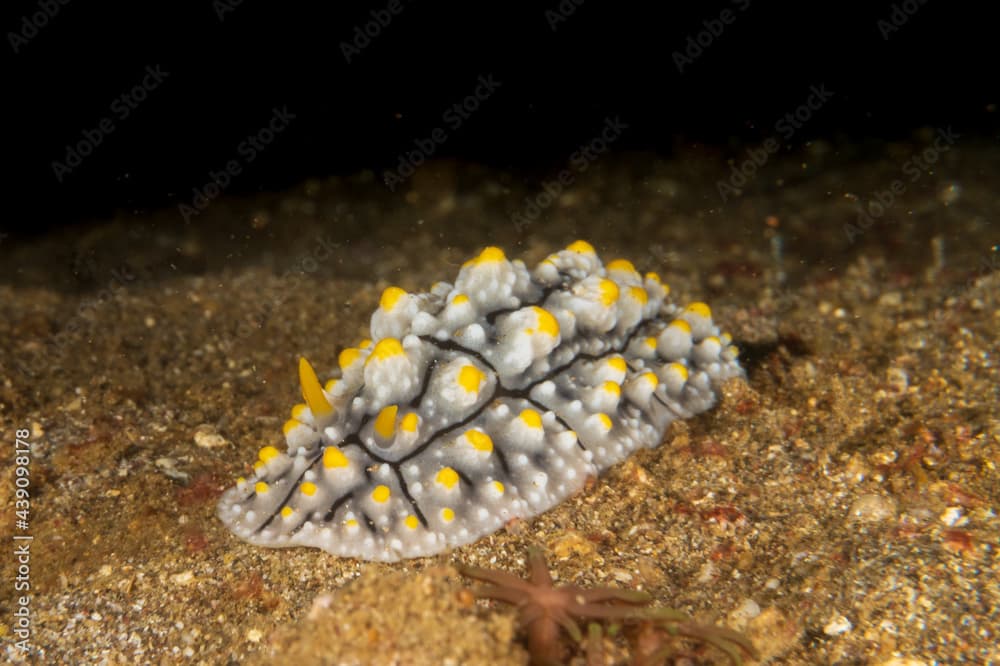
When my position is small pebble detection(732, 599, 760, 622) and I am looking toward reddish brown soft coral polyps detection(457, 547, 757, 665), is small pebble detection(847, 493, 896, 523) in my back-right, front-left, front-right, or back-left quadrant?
back-right

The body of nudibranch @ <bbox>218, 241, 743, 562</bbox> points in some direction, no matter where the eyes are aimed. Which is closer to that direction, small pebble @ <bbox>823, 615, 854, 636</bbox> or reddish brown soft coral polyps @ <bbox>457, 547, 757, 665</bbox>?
the reddish brown soft coral polyps

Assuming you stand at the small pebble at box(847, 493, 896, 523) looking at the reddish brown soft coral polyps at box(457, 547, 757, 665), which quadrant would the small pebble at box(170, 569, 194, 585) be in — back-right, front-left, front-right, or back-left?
front-right

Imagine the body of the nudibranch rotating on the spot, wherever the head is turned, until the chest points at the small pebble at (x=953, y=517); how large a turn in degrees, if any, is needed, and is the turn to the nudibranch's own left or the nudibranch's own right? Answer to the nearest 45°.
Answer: approximately 135° to the nudibranch's own left

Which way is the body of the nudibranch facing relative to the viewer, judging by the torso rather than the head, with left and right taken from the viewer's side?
facing the viewer and to the left of the viewer

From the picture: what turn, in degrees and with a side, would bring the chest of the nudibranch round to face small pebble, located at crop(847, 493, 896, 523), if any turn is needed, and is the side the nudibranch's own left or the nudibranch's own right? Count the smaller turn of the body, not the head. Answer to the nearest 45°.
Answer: approximately 135° to the nudibranch's own left

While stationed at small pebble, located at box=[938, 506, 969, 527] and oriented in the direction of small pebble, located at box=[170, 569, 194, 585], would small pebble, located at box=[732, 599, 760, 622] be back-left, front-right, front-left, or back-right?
front-left

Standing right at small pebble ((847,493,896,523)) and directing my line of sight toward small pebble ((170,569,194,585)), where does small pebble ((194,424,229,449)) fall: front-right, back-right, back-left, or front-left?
front-right

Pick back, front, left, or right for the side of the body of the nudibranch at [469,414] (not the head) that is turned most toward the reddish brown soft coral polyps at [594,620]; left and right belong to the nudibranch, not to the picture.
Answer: left
